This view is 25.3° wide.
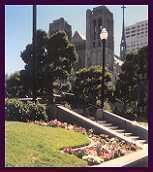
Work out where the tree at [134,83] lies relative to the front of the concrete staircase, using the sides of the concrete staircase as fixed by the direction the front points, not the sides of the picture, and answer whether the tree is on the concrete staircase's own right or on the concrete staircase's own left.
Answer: on the concrete staircase's own left

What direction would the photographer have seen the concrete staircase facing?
facing the viewer and to the right of the viewer

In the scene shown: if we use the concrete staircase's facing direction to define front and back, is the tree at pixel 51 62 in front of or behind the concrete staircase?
behind

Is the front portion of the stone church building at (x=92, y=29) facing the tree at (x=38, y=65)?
no

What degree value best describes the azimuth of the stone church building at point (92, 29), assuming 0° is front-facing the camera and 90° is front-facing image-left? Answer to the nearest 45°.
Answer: approximately 45°

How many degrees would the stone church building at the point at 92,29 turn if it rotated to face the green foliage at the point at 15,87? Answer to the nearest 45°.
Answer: approximately 45° to its right

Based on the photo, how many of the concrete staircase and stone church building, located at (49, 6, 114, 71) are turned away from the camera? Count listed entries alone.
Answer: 0
